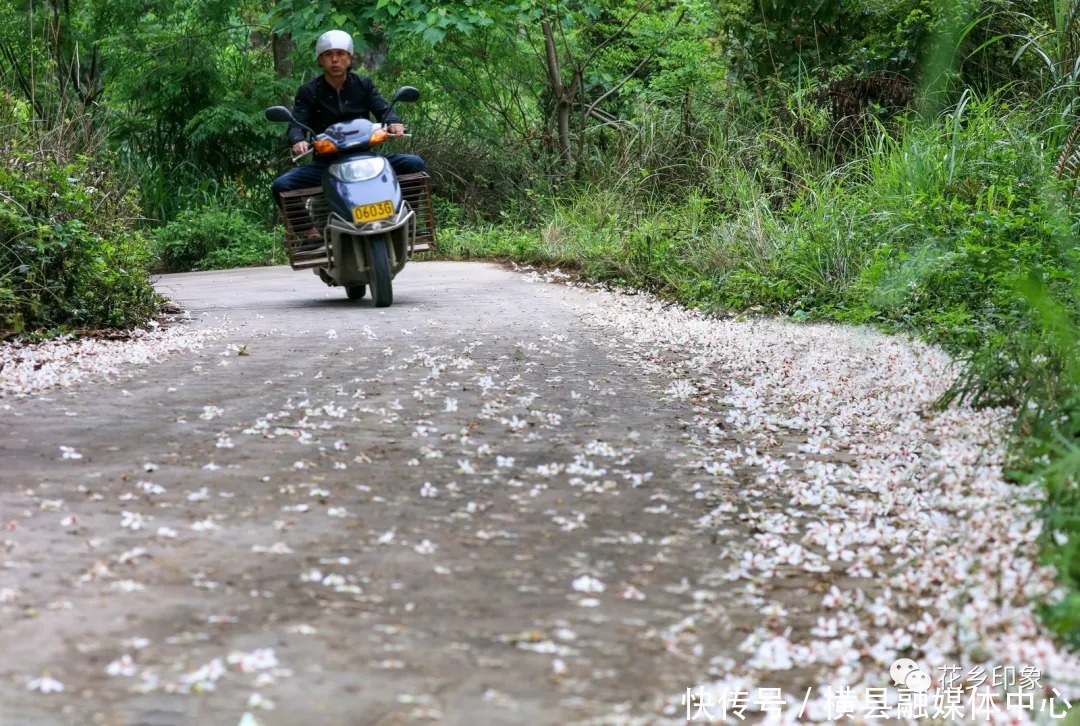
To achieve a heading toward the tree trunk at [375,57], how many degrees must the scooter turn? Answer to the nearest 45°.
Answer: approximately 180°

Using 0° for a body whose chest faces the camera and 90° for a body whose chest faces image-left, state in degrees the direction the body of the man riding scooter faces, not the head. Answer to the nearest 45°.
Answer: approximately 0°

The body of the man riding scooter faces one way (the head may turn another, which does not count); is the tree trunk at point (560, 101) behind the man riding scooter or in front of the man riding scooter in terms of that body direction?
behind

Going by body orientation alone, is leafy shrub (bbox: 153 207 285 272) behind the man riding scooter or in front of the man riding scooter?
behind

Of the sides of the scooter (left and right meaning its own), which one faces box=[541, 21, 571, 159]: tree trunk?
back

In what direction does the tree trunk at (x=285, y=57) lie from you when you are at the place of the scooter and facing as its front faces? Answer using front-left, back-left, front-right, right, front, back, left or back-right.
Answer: back

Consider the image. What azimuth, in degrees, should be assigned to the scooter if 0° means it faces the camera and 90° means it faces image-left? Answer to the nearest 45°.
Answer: approximately 0°
